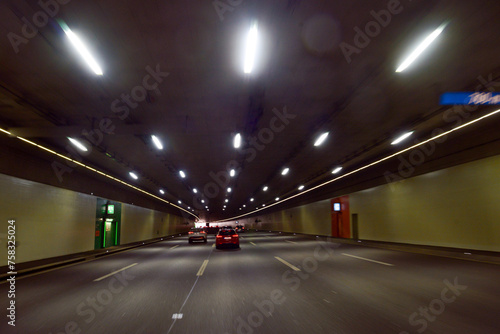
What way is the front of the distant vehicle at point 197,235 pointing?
away from the camera

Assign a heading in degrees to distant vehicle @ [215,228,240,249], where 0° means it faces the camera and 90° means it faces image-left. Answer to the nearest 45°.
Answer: approximately 180°

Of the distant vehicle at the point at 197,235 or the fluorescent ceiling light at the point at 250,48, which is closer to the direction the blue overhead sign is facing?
the fluorescent ceiling light

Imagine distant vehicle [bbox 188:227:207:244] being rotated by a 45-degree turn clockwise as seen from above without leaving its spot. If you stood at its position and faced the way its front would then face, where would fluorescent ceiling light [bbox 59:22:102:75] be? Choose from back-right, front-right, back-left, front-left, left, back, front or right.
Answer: back-right

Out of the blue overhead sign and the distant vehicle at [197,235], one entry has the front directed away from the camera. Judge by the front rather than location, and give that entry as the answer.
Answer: the distant vehicle

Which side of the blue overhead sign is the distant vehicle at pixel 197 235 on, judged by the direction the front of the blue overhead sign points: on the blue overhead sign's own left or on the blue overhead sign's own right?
on the blue overhead sign's own right

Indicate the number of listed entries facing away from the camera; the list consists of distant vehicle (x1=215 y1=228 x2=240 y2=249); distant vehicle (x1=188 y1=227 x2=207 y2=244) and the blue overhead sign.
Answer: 2

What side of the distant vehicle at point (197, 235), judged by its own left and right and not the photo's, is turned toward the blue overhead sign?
back

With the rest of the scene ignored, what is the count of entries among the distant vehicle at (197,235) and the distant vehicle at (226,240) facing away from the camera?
2
